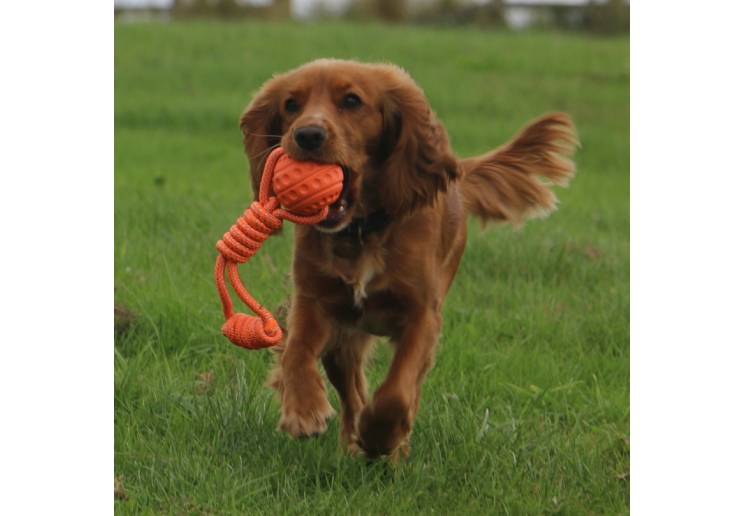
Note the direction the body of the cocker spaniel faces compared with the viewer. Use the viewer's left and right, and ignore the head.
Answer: facing the viewer
